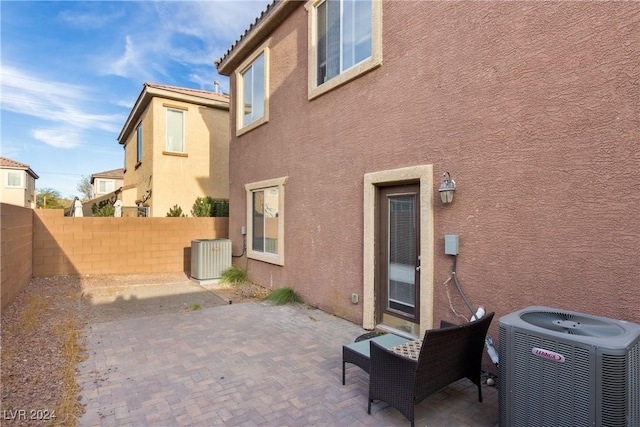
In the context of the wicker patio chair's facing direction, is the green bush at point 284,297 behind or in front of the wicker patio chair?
in front

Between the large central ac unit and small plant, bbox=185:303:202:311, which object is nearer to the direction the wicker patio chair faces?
the small plant

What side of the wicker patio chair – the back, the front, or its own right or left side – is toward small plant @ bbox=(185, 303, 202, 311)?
front

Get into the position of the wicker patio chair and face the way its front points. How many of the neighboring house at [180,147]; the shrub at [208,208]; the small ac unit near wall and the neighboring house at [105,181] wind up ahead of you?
4

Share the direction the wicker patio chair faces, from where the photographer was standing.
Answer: facing away from the viewer and to the left of the viewer

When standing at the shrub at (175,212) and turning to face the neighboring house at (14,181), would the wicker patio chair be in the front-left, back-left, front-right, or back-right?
back-left

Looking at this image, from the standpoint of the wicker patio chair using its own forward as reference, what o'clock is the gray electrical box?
The gray electrical box is roughly at 2 o'clock from the wicker patio chair.

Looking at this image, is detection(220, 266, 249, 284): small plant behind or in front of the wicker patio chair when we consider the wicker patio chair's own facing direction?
in front
